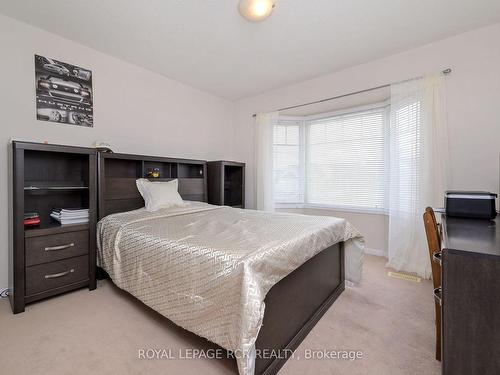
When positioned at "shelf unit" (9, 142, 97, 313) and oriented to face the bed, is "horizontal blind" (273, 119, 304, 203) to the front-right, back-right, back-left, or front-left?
front-left

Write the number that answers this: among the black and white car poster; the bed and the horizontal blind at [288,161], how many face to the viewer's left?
0

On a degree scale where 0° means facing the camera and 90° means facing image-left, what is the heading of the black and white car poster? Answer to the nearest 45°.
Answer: approximately 315°

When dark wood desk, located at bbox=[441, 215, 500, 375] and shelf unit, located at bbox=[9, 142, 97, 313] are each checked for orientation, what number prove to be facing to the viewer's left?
1

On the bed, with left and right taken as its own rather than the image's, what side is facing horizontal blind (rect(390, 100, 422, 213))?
left

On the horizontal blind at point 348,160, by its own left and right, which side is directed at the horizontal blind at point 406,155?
left

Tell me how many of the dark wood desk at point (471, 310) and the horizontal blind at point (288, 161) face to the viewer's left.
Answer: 1

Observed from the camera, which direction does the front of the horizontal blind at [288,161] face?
facing the viewer

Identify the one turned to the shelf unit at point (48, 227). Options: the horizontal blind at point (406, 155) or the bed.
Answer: the horizontal blind

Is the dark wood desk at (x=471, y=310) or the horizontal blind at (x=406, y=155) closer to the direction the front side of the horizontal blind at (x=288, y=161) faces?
the dark wood desk

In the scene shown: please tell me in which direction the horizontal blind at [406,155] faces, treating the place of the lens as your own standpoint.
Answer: facing the viewer and to the left of the viewer

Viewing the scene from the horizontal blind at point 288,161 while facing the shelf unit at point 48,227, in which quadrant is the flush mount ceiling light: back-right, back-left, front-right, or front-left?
front-left

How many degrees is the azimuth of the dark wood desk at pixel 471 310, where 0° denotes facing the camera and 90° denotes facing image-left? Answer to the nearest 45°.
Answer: approximately 90°

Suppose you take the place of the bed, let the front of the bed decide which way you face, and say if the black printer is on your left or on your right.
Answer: on your left
